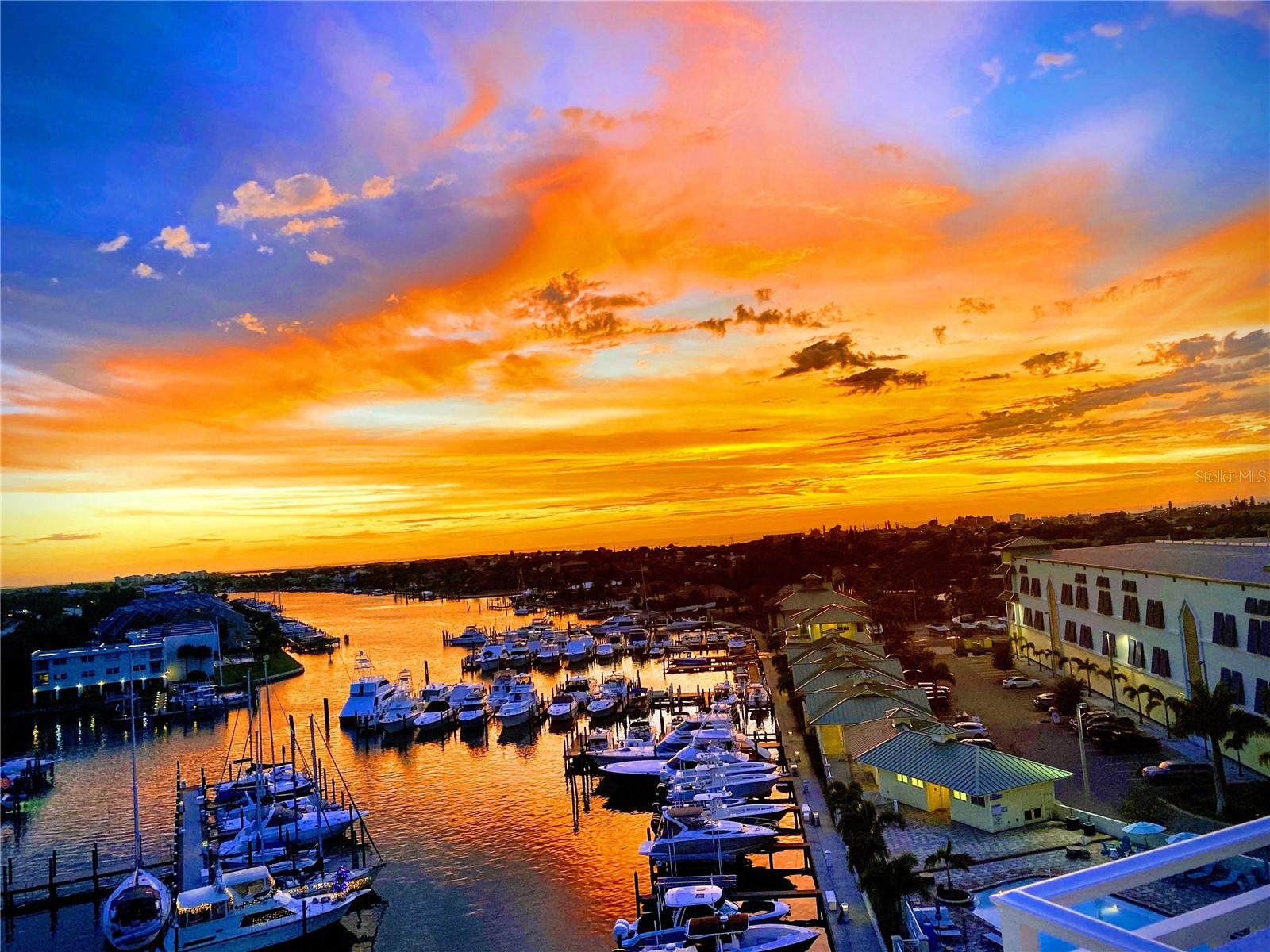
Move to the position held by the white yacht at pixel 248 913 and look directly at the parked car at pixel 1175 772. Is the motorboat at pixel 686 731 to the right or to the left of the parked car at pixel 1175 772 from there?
left

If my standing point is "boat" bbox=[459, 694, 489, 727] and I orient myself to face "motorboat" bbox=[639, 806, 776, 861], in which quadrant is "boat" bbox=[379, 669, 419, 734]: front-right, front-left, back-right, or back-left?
back-right

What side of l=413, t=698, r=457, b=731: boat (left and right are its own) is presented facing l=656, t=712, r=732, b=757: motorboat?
left

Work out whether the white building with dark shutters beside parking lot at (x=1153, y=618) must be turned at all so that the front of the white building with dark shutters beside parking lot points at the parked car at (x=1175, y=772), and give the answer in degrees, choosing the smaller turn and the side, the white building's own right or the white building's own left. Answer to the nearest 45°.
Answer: approximately 45° to the white building's own left

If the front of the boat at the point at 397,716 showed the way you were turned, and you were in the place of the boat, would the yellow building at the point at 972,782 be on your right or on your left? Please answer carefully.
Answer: on your left
